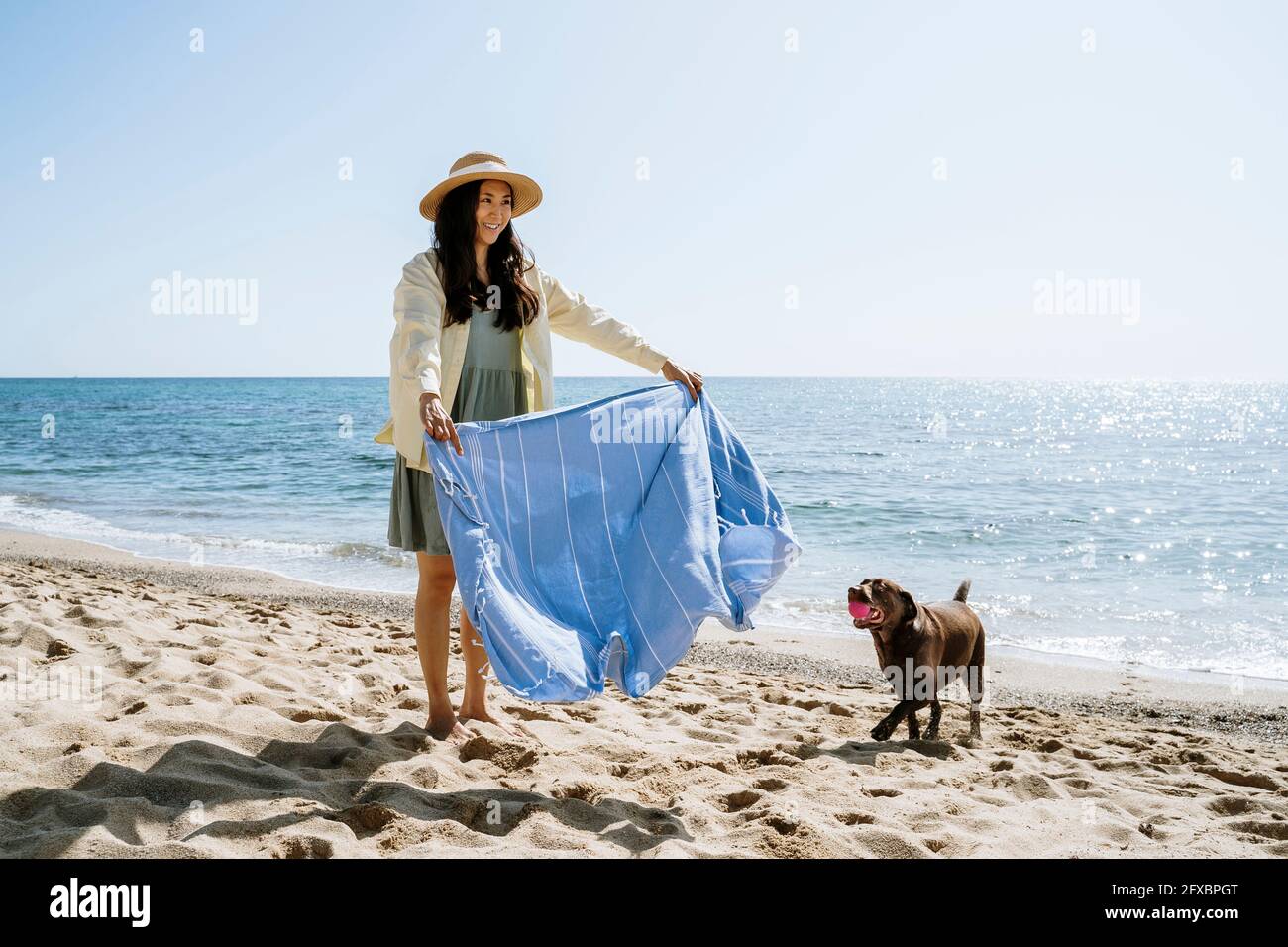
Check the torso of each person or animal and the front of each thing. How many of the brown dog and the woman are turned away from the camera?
0

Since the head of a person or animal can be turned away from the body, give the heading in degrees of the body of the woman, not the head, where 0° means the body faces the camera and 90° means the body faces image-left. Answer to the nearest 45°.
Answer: approximately 315°

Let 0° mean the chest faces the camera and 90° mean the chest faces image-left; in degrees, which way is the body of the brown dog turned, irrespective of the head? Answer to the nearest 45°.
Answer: approximately 45°

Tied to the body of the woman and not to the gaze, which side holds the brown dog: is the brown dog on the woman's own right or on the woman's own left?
on the woman's own left

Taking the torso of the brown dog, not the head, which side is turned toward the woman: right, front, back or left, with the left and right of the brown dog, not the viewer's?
front
